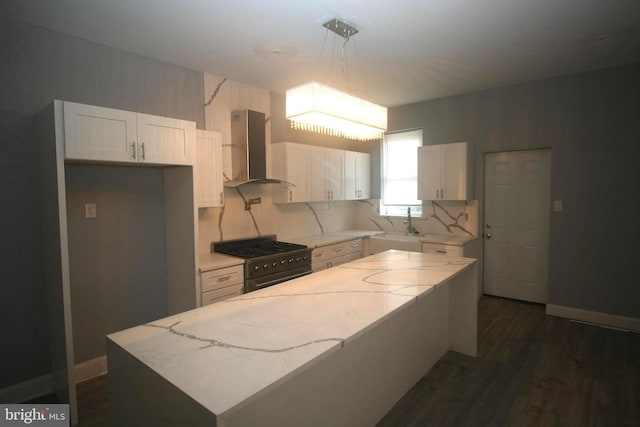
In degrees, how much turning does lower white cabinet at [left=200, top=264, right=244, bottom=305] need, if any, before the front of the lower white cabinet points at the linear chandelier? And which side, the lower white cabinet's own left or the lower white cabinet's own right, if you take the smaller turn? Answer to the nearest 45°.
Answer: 0° — it already faces it

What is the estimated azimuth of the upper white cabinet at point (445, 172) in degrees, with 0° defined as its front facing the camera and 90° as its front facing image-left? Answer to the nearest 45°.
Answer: approximately 45°

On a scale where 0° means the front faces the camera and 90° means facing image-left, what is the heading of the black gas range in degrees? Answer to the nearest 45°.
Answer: approximately 315°

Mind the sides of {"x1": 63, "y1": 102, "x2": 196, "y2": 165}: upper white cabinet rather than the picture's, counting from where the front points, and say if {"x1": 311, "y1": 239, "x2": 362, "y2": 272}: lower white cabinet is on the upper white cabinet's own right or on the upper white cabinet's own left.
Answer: on the upper white cabinet's own left

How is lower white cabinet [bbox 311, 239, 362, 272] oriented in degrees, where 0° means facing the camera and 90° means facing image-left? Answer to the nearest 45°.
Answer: approximately 315°

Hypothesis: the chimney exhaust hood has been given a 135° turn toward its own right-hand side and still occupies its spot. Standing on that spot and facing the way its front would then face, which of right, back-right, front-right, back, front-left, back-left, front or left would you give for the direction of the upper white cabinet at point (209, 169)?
front-left

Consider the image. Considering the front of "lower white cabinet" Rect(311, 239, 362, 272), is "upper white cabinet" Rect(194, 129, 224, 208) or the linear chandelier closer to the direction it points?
the linear chandelier

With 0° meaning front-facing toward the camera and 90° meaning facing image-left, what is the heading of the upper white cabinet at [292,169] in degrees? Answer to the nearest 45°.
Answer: approximately 315°

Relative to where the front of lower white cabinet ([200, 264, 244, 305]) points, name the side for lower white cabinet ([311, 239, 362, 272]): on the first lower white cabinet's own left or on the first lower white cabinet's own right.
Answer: on the first lower white cabinet's own left

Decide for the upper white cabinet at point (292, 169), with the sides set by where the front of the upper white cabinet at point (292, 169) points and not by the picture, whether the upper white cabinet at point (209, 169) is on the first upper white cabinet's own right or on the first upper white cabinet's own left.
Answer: on the first upper white cabinet's own right
